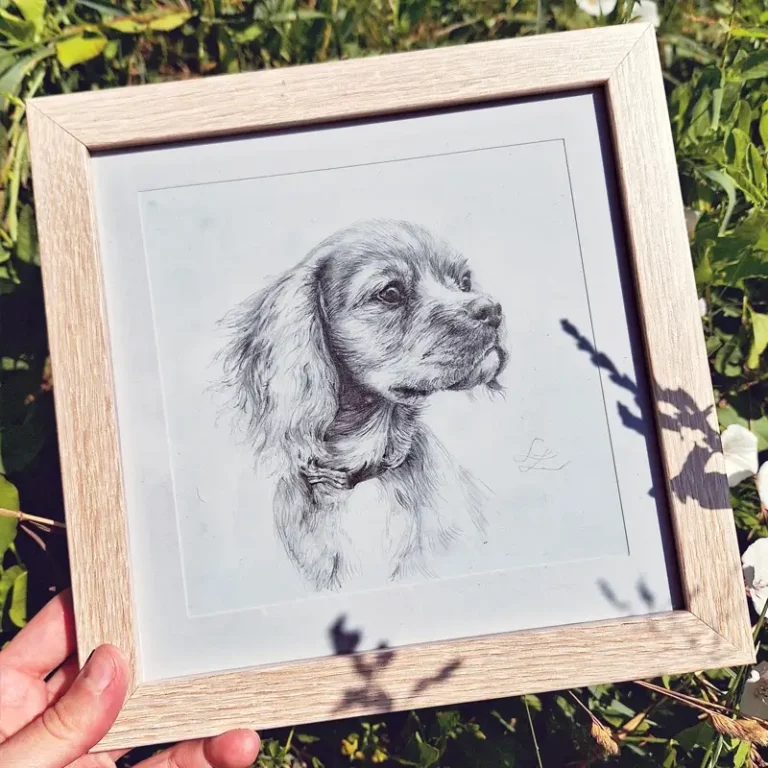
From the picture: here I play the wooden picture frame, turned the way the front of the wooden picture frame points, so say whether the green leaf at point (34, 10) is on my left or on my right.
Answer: on my right

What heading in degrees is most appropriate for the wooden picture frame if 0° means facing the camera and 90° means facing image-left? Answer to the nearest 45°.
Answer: approximately 0°

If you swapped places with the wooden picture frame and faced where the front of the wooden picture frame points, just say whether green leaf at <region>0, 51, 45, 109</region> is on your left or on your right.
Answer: on your right

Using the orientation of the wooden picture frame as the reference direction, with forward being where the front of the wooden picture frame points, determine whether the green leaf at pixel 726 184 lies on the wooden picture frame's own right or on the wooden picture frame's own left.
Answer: on the wooden picture frame's own left

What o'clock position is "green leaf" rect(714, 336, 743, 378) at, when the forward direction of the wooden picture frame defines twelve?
The green leaf is roughly at 8 o'clock from the wooden picture frame.

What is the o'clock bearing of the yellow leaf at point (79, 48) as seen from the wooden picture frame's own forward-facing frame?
The yellow leaf is roughly at 4 o'clock from the wooden picture frame.

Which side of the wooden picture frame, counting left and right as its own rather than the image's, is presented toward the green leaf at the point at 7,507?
right
